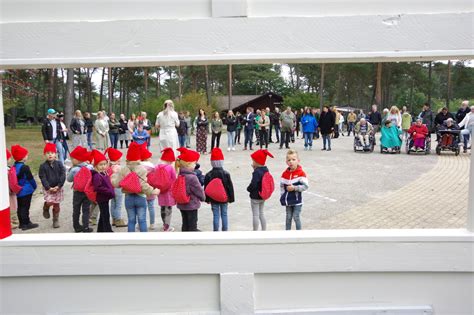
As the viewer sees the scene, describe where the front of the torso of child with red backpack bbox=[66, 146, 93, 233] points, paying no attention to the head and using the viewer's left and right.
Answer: facing away from the viewer and to the left of the viewer

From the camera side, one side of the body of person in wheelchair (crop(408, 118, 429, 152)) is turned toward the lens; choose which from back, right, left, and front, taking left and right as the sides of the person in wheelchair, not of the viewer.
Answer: front

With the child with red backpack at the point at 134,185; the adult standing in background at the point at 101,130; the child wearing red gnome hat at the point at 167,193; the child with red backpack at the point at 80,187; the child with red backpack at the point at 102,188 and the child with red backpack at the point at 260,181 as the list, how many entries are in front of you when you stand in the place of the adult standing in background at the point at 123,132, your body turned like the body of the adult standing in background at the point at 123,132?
6

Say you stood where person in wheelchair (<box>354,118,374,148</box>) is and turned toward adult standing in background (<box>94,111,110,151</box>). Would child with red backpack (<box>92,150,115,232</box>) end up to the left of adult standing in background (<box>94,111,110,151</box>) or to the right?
left

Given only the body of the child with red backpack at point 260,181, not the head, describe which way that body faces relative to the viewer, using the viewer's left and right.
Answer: facing away from the viewer and to the left of the viewer

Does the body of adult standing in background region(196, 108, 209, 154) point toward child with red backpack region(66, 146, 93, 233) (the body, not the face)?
yes

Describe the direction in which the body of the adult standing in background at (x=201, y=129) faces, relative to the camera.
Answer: toward the camera

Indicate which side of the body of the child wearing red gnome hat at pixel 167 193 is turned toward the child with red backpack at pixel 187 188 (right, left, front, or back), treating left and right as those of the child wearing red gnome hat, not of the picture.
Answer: right

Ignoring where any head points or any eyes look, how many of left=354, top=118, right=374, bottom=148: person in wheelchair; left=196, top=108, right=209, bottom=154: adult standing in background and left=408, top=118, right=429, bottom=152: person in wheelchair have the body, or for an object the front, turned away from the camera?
0

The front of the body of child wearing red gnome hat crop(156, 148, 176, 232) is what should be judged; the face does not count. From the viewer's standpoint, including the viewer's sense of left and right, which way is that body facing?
facing away from the viewer and to the right of the viewer

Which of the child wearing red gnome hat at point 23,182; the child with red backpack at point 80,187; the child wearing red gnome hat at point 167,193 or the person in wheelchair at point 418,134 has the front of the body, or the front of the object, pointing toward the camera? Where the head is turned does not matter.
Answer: the person in wheelchair
